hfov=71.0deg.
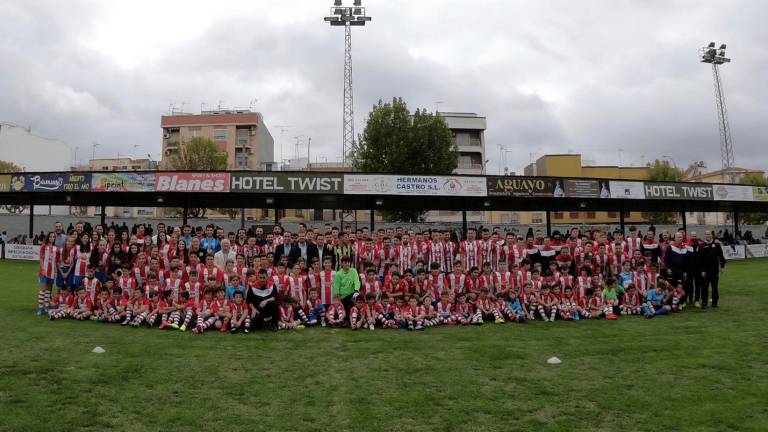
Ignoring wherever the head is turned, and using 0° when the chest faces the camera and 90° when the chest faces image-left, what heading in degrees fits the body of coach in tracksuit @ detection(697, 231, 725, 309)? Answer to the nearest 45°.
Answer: approximately 0°

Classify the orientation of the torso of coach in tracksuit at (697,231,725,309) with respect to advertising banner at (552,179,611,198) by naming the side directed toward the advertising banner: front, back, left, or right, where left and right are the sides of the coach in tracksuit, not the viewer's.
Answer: back

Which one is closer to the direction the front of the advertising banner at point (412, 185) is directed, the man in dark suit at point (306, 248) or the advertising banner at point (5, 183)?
the man in dark suit

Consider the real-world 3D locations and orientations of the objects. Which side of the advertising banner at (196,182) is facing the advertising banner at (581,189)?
left

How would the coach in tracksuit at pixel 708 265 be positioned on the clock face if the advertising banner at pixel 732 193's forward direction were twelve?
The coach in tracksuit is roughly at 12 o'clock from the advertising banner.

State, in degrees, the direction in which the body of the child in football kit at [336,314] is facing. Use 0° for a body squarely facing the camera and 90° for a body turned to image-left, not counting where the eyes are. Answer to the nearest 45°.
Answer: approximately 0°

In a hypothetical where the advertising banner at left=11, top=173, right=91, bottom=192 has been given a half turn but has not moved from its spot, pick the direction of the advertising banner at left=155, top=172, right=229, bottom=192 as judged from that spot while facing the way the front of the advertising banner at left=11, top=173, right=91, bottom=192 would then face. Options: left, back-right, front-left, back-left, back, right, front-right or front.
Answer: back-right

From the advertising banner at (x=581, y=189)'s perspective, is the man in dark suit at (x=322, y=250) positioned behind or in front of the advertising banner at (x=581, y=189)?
in front

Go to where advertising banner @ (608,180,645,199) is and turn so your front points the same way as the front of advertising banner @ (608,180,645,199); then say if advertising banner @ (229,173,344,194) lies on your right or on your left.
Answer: on your right

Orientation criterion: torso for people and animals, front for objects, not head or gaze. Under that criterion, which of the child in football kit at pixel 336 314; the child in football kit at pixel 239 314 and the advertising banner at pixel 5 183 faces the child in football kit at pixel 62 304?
the advertising banner

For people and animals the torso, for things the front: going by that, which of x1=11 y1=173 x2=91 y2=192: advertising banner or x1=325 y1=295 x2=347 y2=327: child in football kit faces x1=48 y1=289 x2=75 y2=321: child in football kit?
the advertising banner
